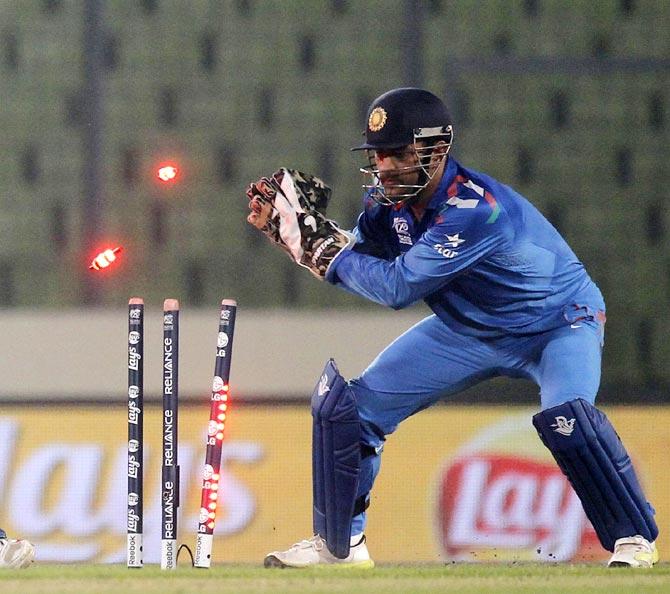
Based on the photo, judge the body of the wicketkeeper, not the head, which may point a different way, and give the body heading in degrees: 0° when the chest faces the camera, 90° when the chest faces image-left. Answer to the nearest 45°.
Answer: approximately 45°
